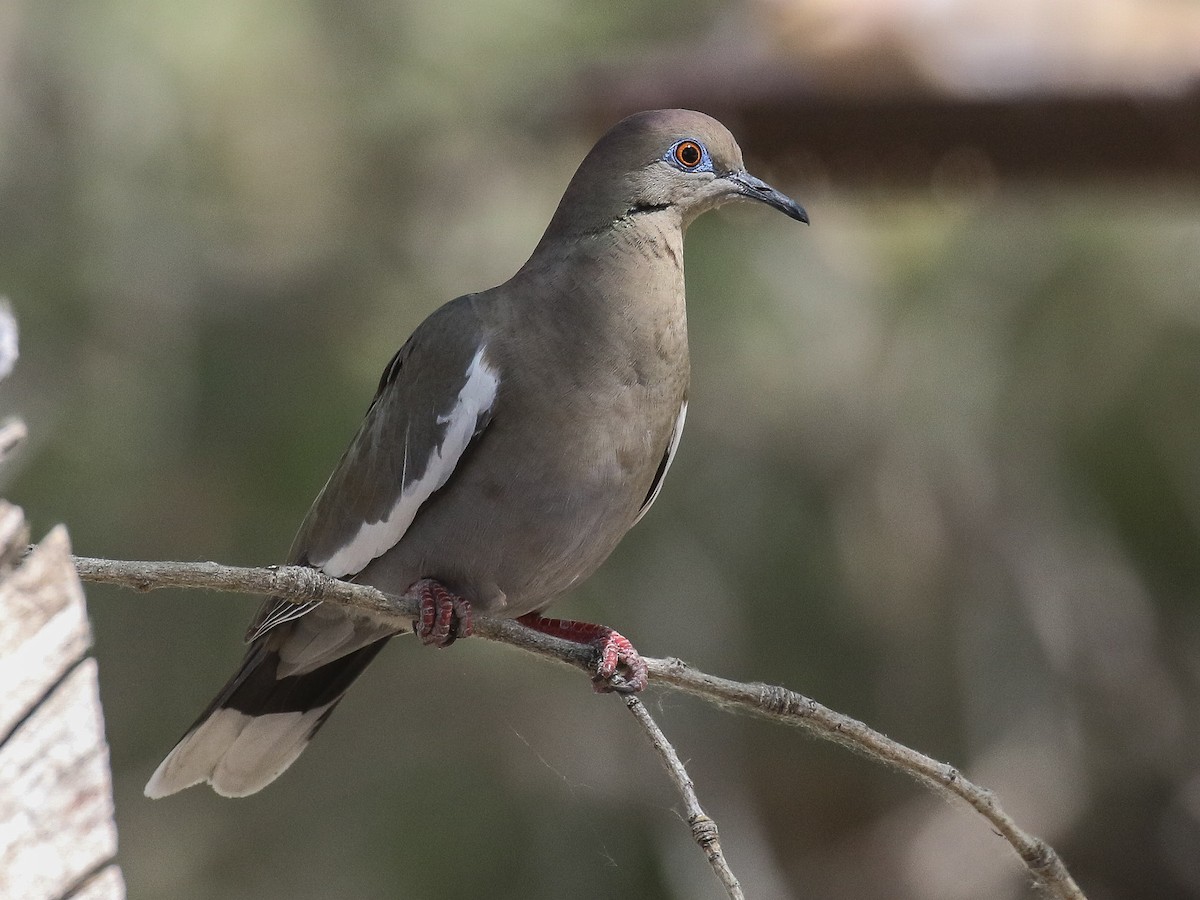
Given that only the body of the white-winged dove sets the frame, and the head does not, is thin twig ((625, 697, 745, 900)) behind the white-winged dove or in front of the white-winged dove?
in front

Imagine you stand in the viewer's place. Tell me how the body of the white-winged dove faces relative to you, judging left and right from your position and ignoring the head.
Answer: facing the viewer and to the right of the viewer
